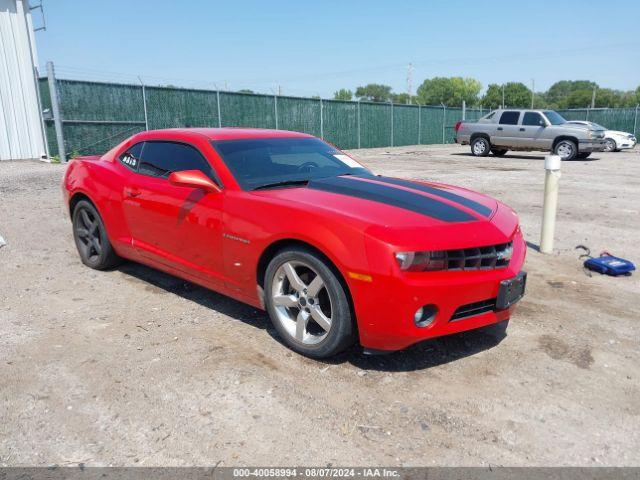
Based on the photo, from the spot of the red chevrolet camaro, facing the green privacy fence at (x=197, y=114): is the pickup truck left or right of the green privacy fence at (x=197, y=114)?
right

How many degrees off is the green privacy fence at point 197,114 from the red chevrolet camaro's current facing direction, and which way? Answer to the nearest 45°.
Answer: approximately 135° to its left

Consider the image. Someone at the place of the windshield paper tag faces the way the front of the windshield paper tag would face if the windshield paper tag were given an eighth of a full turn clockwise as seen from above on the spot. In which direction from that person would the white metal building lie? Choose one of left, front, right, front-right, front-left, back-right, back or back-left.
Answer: back-right

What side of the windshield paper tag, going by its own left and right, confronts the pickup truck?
left

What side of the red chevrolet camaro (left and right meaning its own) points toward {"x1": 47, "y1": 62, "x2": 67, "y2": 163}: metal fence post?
back

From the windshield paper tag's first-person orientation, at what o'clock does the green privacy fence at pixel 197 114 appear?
The green privacy fence is roughly at 7 o'clock from the windshield paper tag.

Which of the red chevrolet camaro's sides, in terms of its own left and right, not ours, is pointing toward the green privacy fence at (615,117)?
left

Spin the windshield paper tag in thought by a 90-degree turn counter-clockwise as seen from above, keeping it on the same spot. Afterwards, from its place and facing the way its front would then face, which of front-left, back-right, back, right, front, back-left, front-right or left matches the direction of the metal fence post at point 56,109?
left

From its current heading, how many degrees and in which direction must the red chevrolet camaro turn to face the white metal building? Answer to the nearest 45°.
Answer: approximately 180°

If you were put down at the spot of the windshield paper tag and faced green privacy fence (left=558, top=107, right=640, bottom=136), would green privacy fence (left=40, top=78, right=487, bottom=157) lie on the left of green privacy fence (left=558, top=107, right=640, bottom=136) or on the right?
left
